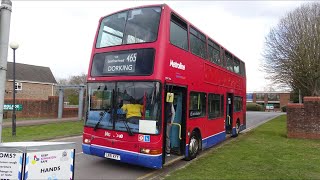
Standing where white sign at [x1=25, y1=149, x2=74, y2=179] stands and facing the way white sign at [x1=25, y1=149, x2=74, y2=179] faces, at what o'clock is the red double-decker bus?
The red double-decker bus is roughly at 7 o'clock from the white sign.

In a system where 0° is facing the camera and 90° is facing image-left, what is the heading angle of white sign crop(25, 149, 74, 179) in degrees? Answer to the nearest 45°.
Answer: approximately 0°

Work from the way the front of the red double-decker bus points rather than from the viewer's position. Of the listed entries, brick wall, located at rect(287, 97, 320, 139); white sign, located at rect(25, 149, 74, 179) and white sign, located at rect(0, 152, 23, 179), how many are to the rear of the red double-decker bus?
1

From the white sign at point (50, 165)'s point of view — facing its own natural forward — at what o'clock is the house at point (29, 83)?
The house is roughly at 6 o'clock from the white sign.

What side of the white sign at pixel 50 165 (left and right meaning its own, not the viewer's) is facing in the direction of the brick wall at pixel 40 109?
back

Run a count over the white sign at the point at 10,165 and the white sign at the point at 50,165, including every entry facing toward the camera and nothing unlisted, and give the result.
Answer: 2

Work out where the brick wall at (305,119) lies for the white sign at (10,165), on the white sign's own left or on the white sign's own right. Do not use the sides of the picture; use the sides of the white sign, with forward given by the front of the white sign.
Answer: on the white sign's own left

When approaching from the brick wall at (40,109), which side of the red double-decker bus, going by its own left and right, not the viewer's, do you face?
right

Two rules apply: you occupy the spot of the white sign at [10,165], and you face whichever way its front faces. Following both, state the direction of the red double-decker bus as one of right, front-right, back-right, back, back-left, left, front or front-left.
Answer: back-left
